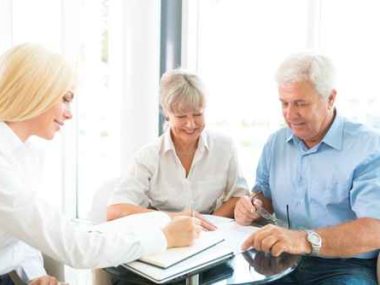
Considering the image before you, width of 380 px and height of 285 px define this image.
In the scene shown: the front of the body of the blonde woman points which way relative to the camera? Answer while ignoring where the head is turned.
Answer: to the viewer's right

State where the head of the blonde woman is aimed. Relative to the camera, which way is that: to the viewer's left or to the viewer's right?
to the viewer's right

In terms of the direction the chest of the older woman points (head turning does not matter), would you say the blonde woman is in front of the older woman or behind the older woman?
in front

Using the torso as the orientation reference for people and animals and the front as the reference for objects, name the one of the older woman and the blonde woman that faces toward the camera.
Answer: the older woman

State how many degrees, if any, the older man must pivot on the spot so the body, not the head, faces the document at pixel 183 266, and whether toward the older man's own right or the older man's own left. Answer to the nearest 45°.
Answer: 0° — they already face it

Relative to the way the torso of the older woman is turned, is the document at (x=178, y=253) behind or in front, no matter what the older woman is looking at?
in front

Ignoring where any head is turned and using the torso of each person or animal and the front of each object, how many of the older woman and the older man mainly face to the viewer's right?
0

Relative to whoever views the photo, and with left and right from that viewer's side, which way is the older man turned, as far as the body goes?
facing the viewer and to the left of the viewer

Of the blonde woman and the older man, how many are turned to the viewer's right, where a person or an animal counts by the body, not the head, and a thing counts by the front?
1

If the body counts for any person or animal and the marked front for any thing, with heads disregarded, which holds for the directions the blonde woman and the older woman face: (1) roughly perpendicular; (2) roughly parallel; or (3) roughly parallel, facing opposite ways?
roughly perpendicular

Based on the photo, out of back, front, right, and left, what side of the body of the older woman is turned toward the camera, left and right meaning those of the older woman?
front

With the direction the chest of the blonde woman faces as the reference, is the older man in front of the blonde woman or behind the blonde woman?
in front

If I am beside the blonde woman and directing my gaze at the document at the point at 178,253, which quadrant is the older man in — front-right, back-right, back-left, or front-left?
front-left

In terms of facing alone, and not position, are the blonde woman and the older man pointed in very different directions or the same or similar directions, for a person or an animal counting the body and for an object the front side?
very different directions

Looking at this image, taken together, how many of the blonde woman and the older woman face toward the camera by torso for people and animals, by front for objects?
1
